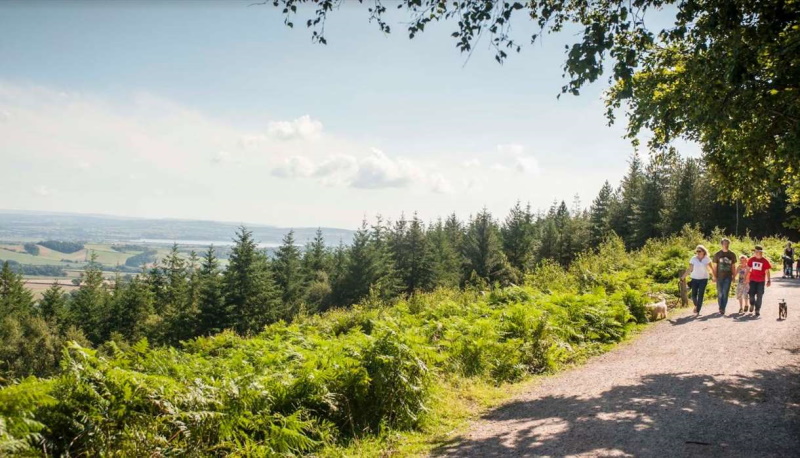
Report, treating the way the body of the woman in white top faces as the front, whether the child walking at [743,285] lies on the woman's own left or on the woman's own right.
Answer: on the woman's own left

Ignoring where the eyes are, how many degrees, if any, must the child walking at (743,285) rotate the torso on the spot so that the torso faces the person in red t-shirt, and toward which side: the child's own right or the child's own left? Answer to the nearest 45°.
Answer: approximately 45° to the child's own left

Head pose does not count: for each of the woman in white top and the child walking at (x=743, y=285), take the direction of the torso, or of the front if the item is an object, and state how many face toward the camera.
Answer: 2

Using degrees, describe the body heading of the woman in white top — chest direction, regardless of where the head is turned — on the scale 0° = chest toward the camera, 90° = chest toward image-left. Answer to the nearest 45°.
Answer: approximately 0°

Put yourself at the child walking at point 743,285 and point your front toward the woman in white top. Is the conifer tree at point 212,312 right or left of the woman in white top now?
right

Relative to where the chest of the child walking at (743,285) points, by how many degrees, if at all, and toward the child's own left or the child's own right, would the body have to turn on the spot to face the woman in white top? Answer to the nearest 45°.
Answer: approximately 45° to the child's own right

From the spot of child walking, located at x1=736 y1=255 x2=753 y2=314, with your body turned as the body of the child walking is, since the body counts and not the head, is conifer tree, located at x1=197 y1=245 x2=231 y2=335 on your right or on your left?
on your right
